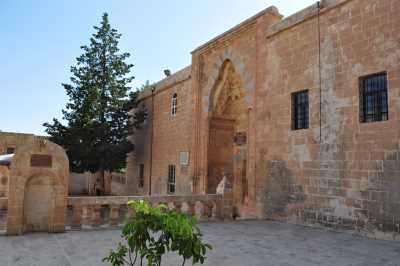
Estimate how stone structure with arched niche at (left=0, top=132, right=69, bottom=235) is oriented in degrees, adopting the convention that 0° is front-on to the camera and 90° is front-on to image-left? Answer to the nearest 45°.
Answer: approximately 0°

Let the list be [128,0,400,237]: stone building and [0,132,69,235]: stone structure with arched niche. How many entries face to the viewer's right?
0

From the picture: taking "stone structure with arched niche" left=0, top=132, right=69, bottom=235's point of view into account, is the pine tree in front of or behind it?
behind

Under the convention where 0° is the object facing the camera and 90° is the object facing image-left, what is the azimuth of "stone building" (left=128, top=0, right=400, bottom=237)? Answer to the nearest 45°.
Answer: approximately 45°

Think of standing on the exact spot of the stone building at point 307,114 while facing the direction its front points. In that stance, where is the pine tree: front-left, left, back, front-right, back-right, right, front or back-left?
right
